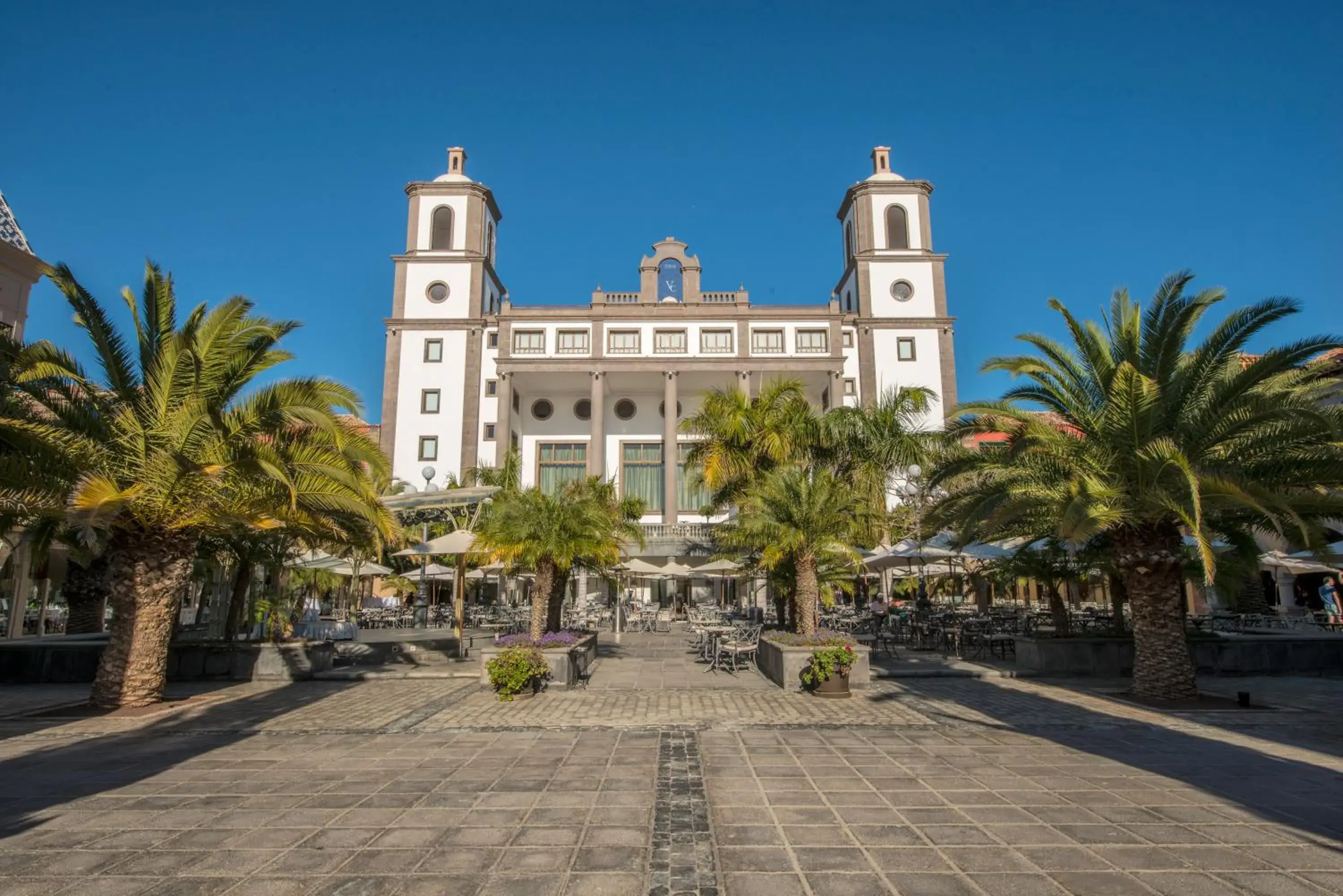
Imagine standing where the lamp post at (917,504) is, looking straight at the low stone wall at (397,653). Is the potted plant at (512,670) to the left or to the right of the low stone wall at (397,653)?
left

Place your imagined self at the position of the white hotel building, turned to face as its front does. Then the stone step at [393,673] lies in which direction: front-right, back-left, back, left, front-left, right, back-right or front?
front

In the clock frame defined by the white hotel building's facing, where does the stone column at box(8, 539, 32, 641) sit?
The stone column is roughly at 1 o'clock from the white hotel building.

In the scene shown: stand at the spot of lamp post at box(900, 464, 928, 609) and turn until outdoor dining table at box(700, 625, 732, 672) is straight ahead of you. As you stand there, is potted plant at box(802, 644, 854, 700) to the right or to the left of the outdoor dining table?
left

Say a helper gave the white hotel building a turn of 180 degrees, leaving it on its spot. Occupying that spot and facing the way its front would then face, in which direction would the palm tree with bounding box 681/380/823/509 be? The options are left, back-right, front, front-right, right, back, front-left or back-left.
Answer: back

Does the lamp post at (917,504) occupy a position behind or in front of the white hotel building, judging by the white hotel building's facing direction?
in front

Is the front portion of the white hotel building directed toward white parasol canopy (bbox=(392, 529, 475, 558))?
yes

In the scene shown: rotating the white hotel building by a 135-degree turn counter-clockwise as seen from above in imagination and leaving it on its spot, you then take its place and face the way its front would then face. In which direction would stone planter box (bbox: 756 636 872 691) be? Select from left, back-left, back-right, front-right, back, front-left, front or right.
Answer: back-right

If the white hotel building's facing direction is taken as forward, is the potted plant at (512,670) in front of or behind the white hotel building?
in front

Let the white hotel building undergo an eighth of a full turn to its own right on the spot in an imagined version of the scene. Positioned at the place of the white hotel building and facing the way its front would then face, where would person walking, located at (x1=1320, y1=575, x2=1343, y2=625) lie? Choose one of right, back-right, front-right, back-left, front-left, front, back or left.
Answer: left

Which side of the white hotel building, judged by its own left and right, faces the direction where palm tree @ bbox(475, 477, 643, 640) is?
front

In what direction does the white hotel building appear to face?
toward the camera

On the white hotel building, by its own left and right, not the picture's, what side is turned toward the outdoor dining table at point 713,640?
front

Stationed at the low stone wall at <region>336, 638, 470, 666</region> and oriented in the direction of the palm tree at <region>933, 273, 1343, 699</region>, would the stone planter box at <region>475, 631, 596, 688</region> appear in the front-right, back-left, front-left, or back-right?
front-right

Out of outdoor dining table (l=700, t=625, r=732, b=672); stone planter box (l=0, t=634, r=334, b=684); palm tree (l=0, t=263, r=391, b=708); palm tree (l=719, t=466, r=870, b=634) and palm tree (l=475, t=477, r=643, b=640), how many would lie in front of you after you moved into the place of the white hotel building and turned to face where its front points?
5

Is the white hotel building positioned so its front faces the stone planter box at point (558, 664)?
yes
